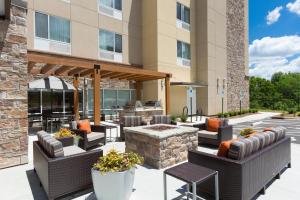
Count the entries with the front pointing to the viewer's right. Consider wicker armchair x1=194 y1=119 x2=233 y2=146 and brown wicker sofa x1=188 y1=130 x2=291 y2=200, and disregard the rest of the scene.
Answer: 0

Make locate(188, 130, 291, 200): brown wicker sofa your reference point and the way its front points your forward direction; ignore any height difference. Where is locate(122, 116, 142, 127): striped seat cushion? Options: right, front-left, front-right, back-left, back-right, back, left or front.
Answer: front

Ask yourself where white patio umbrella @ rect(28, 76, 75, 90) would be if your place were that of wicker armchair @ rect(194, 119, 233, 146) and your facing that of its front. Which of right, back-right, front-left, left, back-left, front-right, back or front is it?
front-right

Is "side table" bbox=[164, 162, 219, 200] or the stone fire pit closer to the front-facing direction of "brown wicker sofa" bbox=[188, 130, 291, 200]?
the stone fire pit

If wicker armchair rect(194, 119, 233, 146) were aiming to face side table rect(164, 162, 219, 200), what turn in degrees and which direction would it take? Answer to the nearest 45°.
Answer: approximately 45° to its left

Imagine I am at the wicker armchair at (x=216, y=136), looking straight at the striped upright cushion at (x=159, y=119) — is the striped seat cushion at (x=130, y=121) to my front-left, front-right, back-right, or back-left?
front-left

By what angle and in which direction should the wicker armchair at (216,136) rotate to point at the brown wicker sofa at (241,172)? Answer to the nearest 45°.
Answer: approximately 45° to its left

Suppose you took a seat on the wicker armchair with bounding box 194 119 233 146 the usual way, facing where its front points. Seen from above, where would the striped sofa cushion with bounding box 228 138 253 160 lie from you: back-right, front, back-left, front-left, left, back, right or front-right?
front-left

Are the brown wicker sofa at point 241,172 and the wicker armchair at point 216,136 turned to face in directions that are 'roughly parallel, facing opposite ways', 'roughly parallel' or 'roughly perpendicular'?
roughly perpendicular

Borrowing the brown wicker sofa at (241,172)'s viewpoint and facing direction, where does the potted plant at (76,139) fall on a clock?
The potted plant is roughly at 11 o'clock from the brown wicker sofa.

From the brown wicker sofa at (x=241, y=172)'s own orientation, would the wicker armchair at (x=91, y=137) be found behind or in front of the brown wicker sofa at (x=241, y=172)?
in front

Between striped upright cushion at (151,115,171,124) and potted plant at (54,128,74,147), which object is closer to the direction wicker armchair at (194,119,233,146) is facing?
the potted plant

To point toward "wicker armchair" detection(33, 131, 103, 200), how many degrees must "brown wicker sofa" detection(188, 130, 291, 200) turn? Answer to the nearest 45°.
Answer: approximately 45° to its left

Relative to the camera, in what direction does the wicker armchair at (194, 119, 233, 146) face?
facing the viewer and to the left of the viewer

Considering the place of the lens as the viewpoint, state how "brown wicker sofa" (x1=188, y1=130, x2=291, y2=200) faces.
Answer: facing away from the viewer and to the left of the viewer
